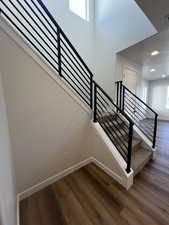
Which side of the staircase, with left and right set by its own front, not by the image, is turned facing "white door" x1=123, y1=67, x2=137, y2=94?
left

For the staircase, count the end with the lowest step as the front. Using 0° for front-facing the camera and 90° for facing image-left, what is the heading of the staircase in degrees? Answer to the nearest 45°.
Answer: approximately 315°
